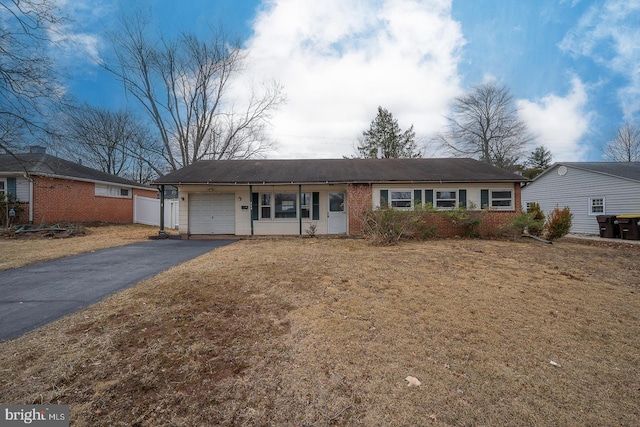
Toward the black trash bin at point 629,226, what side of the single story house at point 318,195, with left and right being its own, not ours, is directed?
left

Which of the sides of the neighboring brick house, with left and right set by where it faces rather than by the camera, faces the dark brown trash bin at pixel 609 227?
left

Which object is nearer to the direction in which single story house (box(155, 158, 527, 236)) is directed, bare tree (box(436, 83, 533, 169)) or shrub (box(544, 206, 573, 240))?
the shrub

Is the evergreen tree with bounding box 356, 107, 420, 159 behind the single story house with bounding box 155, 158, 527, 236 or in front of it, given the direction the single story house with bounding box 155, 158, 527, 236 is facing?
behind

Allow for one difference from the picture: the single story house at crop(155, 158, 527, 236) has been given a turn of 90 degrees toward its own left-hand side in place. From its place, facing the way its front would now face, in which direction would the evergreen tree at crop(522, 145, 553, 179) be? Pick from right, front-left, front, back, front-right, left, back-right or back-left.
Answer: front-left

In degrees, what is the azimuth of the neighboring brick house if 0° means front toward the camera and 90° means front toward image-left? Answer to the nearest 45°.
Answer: approximately 45°

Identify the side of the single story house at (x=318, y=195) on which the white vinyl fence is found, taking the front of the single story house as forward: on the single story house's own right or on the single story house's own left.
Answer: on the single story house's own right

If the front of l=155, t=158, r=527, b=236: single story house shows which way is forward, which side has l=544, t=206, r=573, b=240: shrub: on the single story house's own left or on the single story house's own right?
on the single story house's own left

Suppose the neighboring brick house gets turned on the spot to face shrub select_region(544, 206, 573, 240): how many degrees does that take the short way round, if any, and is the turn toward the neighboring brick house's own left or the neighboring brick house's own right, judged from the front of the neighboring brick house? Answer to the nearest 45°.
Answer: approximately 90° to the neighboring brick house's own left

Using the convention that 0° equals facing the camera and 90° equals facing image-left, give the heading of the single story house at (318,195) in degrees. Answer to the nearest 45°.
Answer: approximately 0°
